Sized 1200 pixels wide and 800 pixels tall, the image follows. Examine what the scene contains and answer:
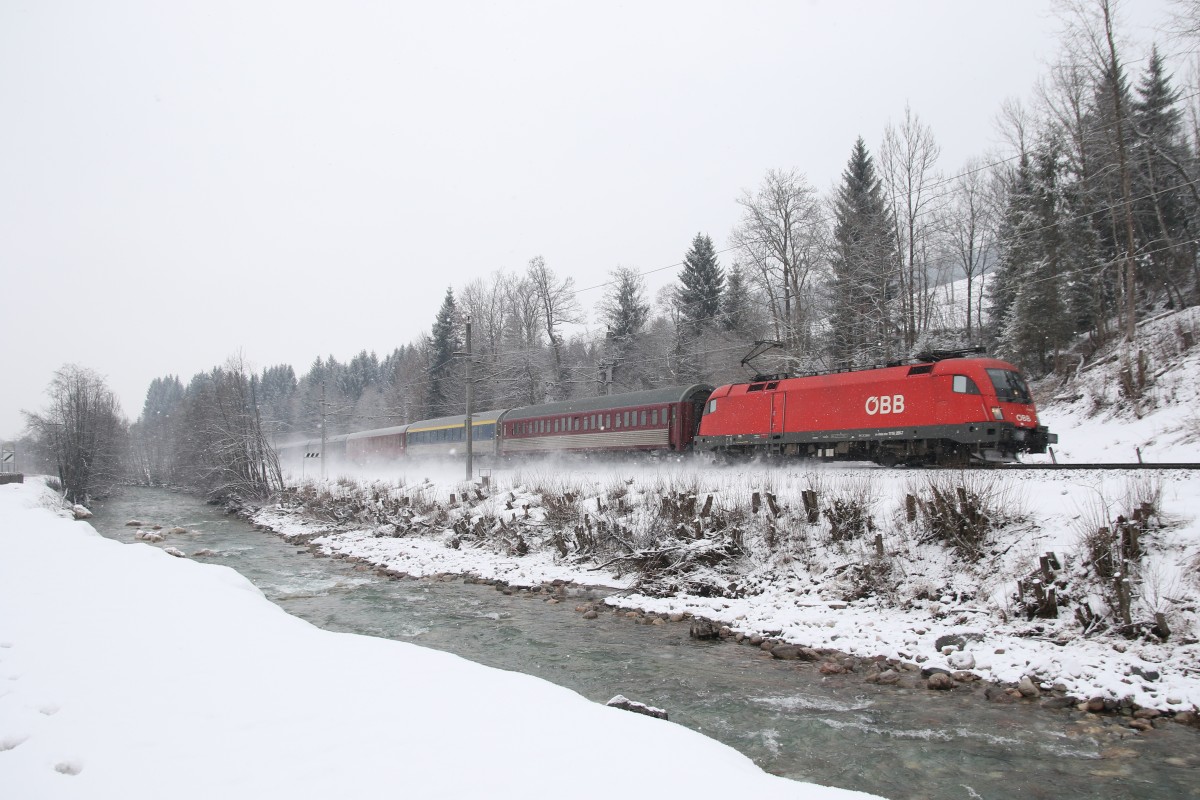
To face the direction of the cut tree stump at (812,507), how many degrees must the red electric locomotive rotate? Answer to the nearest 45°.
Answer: approximately 45° to its right

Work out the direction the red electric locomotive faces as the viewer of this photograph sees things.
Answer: facing the viewer and to the right of the viewer

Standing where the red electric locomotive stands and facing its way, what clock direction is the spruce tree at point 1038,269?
The spruce tree is roughly at 8 o'clock from the red electric locomotive.

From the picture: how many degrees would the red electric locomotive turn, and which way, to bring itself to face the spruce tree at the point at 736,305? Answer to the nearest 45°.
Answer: approximately 135° to its left

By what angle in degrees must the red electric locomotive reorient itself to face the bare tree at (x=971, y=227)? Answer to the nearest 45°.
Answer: approximately 135° to its left

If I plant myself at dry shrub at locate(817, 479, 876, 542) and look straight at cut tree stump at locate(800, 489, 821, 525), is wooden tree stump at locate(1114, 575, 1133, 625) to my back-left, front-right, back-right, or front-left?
back-left

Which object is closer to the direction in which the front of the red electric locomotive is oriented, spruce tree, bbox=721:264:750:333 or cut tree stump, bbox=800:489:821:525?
the cut tree stump

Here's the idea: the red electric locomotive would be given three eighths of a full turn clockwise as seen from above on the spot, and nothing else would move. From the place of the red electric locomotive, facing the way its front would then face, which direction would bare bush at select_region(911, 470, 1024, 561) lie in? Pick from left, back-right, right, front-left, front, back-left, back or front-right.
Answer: left

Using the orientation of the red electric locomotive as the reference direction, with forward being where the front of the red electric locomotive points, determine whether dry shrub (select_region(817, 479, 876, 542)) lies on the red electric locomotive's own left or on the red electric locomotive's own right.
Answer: on the red electric locomotive's own right

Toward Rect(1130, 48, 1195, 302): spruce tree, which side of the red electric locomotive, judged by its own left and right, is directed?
left
